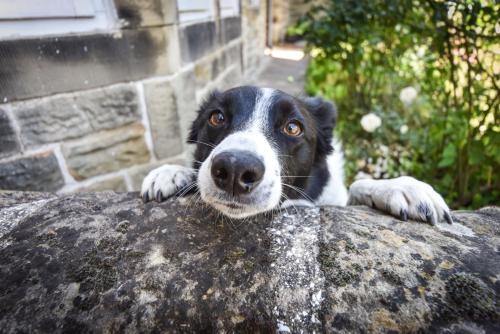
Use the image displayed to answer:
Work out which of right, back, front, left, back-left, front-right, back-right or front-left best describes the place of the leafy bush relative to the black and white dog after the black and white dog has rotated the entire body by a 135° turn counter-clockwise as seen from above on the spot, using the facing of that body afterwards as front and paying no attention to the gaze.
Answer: front

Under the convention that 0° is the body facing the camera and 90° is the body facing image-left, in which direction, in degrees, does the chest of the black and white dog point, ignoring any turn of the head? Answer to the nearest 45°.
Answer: approximately 0°
